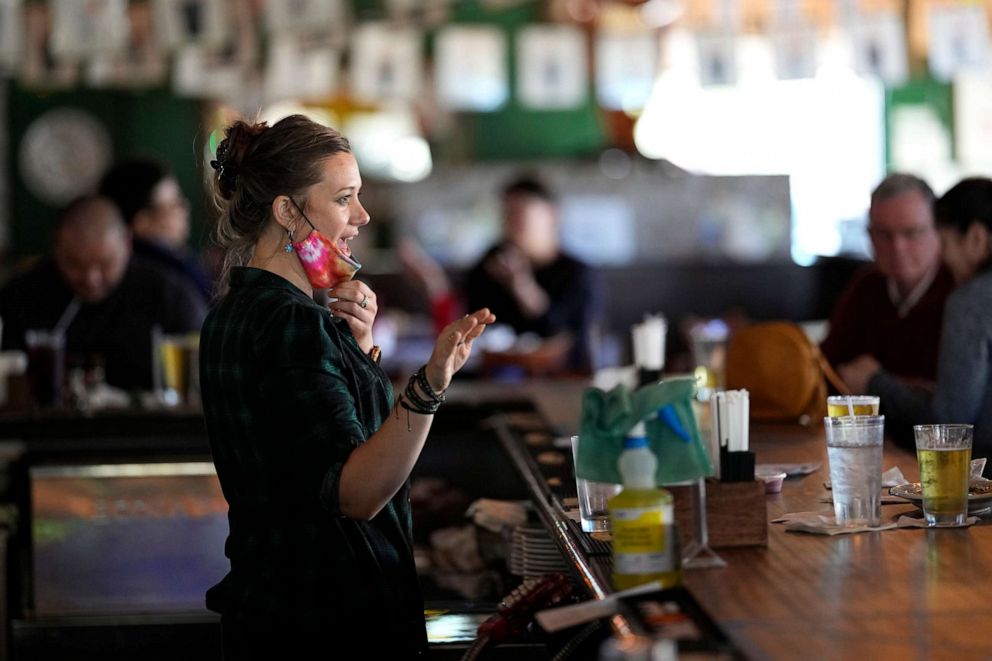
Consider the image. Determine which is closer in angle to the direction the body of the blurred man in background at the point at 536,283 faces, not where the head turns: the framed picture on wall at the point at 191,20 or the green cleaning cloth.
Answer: the green cleaning cloth

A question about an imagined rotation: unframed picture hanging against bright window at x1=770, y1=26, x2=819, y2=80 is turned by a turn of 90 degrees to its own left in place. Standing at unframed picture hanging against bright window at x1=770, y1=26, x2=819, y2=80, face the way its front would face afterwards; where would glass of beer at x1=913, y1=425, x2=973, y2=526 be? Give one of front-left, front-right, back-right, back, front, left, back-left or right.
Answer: right

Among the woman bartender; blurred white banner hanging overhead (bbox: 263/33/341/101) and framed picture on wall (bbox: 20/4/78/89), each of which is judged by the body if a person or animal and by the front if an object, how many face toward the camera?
2

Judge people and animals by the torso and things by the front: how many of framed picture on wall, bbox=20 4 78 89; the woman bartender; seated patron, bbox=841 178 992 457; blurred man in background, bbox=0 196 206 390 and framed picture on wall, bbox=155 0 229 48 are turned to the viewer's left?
1

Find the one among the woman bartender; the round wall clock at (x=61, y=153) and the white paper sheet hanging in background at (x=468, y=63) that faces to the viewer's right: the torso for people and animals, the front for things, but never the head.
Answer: the woman bartender

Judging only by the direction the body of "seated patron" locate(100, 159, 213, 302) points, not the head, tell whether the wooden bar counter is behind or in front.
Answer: in front

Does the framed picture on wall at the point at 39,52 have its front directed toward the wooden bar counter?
yes

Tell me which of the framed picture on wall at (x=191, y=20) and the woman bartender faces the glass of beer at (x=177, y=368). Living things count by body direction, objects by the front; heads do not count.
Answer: the framed picture on wall

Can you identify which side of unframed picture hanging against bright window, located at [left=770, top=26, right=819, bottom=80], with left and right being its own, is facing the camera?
front

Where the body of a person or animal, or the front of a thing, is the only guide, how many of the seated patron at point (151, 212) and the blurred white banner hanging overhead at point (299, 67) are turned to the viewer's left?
0

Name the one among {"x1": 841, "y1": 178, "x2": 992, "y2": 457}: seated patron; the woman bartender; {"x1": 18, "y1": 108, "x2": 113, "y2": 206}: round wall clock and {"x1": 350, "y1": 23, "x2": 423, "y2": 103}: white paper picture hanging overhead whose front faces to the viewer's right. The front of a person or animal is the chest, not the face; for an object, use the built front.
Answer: the woman bartender

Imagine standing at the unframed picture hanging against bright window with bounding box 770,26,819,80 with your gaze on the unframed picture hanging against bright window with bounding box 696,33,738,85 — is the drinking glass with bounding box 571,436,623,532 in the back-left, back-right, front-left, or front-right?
front-left

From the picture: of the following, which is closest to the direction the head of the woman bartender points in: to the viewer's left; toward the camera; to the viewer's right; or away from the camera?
to the viewer's right

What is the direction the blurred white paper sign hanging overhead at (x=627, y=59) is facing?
toward the camera

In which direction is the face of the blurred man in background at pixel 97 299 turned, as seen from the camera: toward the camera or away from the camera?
toward the camera

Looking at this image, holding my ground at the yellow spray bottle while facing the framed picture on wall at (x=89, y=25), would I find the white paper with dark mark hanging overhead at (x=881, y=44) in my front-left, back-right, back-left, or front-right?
front-right

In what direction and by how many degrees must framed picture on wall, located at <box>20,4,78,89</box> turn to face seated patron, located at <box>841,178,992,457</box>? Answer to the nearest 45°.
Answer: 0° — it already faces them

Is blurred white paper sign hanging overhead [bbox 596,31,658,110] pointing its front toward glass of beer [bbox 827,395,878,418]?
yes

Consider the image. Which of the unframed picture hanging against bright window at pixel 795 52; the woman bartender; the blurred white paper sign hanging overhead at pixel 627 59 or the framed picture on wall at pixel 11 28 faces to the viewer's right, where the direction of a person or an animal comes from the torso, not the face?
the woman bartender

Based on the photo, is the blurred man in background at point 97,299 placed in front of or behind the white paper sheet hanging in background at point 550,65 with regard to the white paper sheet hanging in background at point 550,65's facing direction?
in front

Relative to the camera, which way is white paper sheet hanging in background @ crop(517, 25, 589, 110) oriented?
toward the camera
